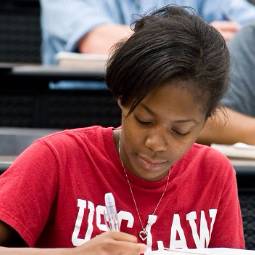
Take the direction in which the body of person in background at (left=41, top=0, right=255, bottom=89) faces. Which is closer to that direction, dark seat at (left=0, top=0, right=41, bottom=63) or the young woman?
the young woman

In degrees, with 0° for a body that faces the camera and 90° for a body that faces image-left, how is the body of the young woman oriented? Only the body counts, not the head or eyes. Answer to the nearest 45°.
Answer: approximately 0°

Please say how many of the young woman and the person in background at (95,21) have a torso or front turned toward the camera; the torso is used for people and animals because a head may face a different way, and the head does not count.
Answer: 2

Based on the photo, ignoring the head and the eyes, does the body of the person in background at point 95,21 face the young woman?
yes

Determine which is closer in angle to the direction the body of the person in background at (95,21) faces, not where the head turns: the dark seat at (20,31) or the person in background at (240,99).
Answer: the person in background

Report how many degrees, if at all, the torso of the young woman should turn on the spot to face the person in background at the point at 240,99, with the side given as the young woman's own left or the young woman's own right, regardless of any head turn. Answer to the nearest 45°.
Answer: approximately 180°

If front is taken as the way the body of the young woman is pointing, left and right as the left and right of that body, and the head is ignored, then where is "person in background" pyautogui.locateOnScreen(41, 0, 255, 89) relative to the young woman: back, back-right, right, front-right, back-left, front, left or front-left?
back
